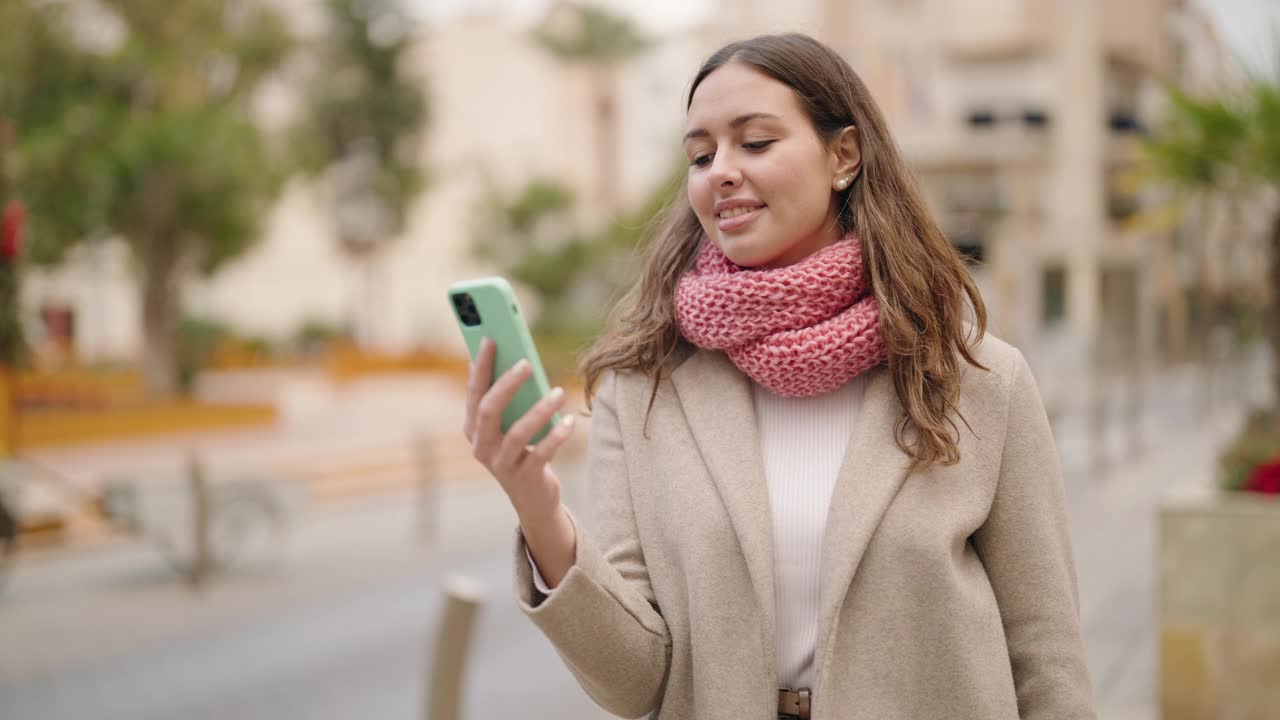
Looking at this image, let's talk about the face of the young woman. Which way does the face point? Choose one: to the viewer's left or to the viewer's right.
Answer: to the viewer's left

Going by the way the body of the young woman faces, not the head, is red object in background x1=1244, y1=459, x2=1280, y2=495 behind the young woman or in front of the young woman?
behind

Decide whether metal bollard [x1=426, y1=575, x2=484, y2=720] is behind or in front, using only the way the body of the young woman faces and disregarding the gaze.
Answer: behind

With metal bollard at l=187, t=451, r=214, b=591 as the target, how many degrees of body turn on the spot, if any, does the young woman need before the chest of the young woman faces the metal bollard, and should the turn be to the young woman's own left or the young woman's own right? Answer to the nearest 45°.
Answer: approximately 135° to the young woman's own right

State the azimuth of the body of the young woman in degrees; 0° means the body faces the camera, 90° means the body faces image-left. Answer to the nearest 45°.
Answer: approximately 0°

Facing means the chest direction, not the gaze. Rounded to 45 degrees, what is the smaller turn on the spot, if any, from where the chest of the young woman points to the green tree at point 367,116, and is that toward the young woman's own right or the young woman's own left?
approximately 180°

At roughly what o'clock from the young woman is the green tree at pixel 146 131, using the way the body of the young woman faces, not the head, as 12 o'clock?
The green tree is roughly at 5 o'clock from the young woman.

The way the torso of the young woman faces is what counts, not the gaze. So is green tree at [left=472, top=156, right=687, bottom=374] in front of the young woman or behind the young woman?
behind
